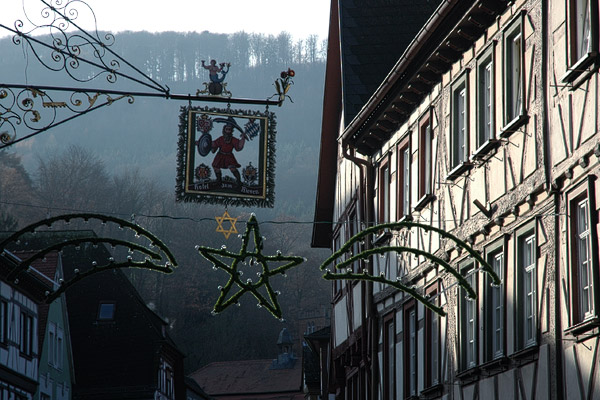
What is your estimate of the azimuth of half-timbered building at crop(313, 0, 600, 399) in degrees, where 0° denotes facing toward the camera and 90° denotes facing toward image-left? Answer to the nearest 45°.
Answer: approximately 45°

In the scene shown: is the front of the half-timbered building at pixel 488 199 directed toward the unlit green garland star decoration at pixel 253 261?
yes

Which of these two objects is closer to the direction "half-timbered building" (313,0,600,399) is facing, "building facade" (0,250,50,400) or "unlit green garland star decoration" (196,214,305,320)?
the unlit green garland star decoration

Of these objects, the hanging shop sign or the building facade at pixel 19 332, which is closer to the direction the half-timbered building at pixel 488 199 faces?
the hanging shop sign
